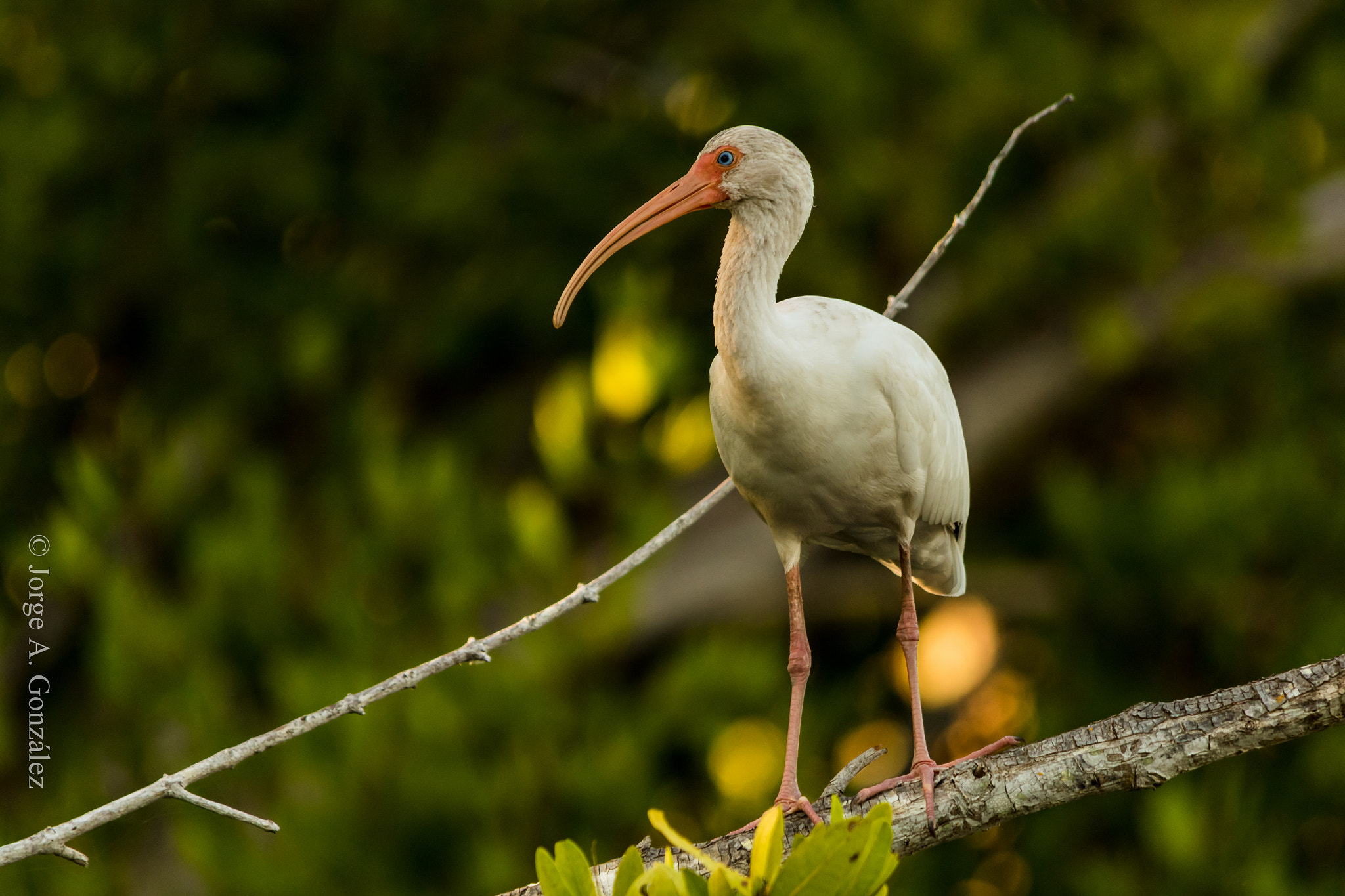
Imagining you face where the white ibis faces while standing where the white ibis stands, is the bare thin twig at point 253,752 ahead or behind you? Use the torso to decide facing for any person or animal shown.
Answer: ahead
